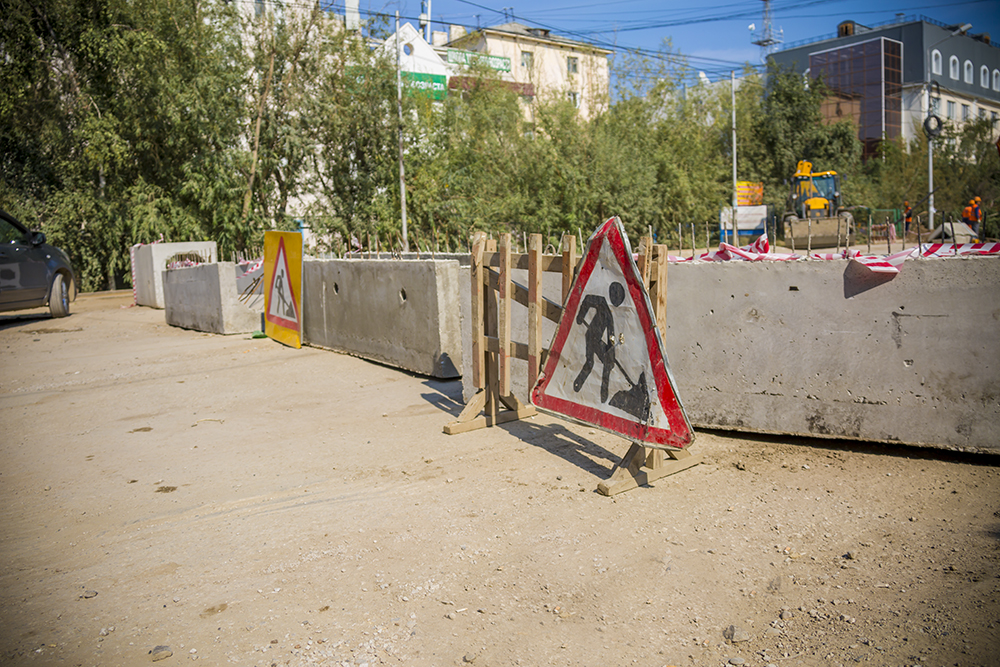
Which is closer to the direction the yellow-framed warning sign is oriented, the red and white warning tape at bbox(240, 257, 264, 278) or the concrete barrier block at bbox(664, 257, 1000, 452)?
the concrete barrier block

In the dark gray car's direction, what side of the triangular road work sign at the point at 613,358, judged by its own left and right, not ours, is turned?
right

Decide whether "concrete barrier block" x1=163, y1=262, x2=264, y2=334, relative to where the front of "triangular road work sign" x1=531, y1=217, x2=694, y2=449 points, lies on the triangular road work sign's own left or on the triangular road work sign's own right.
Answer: on the triangular road work sign's own right

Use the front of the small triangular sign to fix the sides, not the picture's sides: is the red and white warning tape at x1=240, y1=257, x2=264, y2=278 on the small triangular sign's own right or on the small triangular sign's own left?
on the small triangular sign's own right

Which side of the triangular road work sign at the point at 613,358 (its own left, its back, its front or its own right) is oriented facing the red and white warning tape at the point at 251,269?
right

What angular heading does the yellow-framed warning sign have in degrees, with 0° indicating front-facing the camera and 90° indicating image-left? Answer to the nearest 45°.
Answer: approximately 45°

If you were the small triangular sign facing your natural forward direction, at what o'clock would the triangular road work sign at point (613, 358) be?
The triangular road work sign is roughly at 10 o'clock from the small triangular sign.

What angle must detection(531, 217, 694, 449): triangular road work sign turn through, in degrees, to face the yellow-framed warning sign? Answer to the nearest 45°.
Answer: approximately 90° to its right

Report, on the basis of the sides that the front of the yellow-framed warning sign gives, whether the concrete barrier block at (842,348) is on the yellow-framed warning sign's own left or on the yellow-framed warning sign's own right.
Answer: on the yellow-framed warning sign's own left

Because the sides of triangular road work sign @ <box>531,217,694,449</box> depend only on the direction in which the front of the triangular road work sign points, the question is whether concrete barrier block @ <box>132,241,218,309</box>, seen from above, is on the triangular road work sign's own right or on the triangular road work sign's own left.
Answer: on the triangular road work sign's own right
